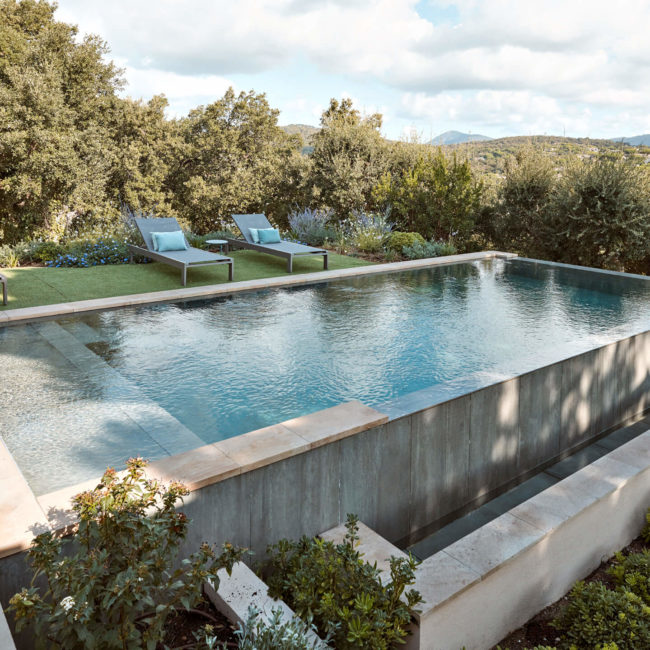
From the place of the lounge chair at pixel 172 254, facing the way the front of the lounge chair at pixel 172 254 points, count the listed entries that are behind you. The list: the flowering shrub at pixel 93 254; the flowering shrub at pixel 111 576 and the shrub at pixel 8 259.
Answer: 2

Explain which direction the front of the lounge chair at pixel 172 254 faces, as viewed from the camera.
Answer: facing the viewer and to the right of the viewer

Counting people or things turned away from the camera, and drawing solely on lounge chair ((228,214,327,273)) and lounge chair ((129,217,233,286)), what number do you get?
0

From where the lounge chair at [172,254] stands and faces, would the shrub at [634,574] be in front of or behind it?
in front

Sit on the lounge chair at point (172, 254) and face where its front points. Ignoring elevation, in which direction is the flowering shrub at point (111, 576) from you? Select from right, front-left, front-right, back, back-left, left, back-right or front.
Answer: front-right

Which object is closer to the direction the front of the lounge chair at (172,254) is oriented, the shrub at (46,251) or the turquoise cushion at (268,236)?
the turquoise cushion

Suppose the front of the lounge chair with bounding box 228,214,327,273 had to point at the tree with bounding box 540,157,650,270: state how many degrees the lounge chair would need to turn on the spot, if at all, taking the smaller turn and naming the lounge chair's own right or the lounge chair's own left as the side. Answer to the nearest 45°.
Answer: approximately 45° to the lounge chair's own left

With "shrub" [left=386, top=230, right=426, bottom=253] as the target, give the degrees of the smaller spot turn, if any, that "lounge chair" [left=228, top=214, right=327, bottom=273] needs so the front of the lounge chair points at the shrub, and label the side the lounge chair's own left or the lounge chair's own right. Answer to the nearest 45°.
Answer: approximately 90° to the lounge chair's own left

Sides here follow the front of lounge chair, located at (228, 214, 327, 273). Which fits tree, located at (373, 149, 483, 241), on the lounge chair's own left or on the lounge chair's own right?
on the lounge chair's own left

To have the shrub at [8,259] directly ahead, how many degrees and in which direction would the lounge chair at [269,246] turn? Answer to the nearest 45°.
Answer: approximately 135° to its right

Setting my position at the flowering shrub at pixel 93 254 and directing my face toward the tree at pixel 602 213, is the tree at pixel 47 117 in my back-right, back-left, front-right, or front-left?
back-left

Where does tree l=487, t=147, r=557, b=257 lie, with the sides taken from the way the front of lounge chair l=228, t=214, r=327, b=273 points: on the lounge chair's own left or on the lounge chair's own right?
on the lounge chair's own left

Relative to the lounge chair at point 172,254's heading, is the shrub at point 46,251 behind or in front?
behind

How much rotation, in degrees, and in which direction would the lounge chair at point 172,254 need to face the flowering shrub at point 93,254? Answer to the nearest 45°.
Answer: approximately 180°
